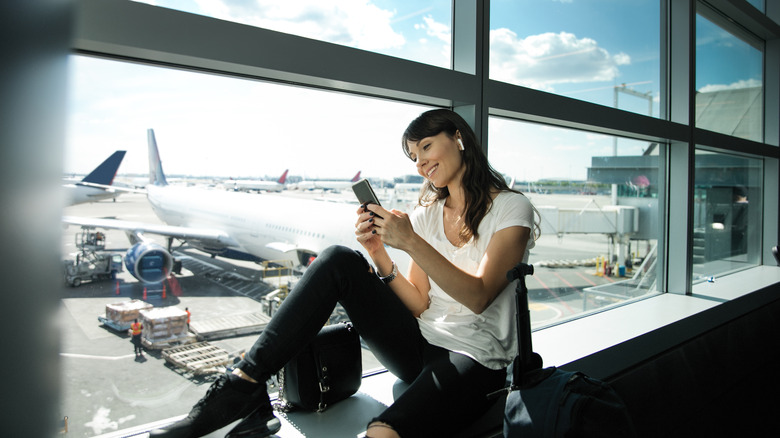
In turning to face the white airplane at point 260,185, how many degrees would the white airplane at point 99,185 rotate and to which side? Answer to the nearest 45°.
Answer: approximately 135° to its right

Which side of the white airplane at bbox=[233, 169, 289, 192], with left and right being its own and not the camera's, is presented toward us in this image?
left

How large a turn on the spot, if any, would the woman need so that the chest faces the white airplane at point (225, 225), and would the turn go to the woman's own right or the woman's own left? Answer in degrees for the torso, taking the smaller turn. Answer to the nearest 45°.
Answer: approximately 90° to the woman's own right

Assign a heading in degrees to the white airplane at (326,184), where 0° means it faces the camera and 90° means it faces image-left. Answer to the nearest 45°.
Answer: approximately 90°

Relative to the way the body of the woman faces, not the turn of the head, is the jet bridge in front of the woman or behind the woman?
behind

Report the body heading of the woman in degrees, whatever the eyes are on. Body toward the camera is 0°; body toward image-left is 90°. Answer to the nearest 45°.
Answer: approximately 45°

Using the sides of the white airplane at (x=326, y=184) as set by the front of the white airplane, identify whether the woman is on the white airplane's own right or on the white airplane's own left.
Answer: on the white airplane's own left

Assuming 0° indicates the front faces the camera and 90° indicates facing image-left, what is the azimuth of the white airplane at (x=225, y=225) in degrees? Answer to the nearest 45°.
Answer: approximately 315°

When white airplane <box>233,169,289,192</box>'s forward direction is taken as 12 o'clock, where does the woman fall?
The woman is roughly at 8 o'clock from the white airplane.

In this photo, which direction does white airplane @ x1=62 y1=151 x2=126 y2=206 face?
to the viewer's left

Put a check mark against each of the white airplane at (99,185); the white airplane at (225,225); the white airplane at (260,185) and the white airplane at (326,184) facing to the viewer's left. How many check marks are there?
3

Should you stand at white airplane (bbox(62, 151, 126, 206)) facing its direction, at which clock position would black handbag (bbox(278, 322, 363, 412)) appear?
The black handbag is roughly at 9 o'clock from the white airplane.

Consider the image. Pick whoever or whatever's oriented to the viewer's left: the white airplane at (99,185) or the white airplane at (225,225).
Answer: the white airplane at (99,185)
